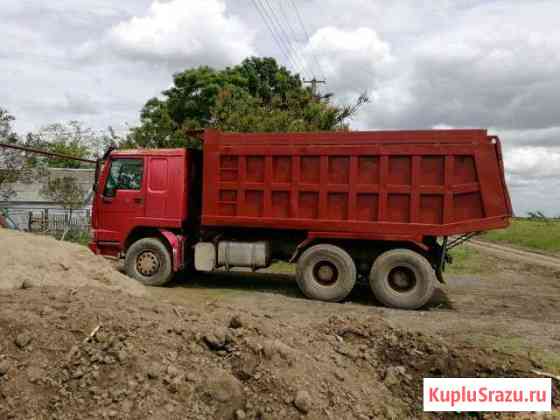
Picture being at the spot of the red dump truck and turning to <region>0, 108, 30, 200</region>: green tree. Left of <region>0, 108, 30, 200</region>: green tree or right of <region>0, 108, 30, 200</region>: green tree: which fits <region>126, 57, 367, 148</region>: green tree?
right

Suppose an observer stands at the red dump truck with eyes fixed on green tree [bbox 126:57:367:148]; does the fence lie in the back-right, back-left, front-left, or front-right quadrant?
front-left

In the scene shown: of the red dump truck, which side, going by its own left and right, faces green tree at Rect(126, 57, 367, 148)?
right

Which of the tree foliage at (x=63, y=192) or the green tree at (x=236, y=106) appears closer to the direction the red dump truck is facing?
the tree foliage

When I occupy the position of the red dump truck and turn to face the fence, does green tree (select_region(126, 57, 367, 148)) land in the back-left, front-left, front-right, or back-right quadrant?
front-right

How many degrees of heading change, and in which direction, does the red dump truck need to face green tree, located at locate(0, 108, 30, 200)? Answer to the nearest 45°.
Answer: approximately 45° to its right

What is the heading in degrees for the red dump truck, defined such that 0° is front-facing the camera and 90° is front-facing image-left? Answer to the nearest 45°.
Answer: approximately 90°

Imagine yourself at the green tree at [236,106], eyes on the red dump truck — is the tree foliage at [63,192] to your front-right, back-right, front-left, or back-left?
front-right

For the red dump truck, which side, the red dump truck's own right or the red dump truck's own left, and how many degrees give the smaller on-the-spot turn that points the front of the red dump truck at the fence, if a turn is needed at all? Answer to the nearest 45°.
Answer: approximately 45° to the red dump truck's own right

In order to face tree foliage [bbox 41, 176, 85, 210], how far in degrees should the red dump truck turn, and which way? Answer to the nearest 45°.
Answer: approximately 45° to its right
